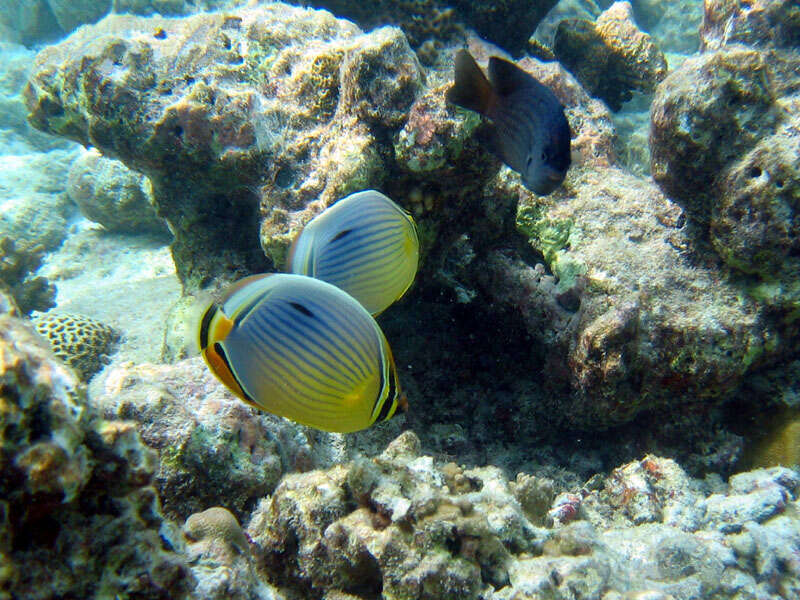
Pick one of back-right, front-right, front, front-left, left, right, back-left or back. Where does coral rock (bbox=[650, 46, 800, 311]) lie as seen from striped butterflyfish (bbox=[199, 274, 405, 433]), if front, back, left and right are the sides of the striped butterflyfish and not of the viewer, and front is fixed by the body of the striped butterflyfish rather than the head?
front-left

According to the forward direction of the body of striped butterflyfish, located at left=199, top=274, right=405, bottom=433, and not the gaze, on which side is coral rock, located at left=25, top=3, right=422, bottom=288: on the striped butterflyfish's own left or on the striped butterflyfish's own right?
on the striped butterflyfish's own left

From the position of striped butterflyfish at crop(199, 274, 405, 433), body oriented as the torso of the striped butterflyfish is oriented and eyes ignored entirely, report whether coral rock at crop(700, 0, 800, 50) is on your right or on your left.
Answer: on your left

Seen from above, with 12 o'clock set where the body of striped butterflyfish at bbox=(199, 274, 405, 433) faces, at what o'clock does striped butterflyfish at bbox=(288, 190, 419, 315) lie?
striped butterflyfish at bbox=(288, 190, 419, 315) is roughly at 9 o'clock from striped butterflyfish at bbox=(199, 274, 405, 433).

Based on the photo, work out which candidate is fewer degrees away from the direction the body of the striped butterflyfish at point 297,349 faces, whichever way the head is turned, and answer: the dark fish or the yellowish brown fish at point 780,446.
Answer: the yellowish brown fish

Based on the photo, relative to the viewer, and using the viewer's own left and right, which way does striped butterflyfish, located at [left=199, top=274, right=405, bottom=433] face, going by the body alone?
facing to the right of the viewer
